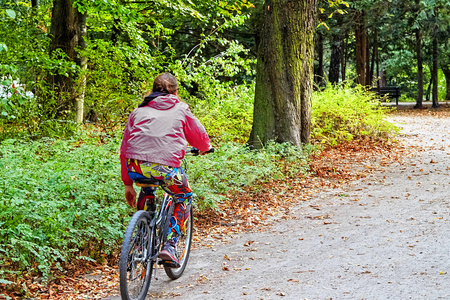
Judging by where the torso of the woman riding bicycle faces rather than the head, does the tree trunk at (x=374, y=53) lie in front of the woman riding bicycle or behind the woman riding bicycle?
in front

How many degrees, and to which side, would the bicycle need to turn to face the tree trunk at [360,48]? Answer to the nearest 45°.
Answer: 0° — it already faces it

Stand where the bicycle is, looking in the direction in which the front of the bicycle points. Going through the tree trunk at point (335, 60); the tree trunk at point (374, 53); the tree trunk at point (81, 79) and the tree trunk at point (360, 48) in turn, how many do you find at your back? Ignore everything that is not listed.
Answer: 0

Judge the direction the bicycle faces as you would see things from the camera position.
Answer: facing away from the viewer and to the right of the viewer

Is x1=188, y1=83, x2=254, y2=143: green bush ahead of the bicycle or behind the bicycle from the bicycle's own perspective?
ahead

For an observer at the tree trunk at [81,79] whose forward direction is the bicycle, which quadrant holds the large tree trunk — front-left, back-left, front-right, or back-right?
front-left

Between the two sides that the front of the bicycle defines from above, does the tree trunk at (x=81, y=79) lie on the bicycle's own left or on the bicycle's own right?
on the bicycle's own left

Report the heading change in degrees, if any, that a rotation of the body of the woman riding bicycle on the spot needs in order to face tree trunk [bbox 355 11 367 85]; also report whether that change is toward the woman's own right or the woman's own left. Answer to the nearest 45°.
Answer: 0° — they already face it

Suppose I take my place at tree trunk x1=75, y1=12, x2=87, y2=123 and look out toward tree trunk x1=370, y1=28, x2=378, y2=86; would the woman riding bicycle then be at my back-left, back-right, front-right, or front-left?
back-right

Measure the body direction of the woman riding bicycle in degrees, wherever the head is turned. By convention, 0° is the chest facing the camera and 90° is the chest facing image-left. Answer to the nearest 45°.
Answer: approximately 225°
